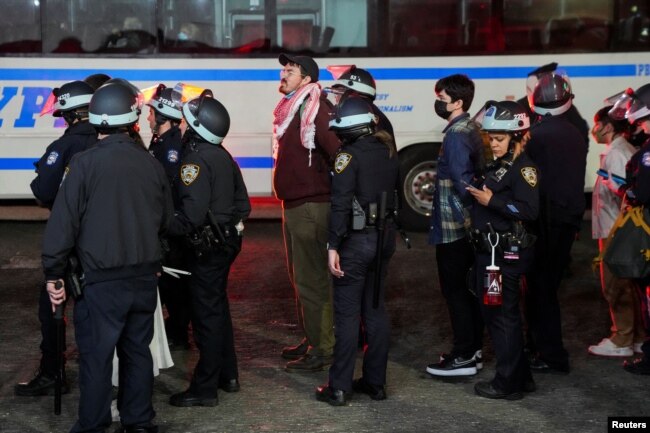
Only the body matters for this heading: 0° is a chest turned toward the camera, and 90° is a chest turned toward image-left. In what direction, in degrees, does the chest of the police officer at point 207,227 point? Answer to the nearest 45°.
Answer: approximately 135°

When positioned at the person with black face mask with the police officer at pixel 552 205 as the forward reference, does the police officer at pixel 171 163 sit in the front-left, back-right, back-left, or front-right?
back-left

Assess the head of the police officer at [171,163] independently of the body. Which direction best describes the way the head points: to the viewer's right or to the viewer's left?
to the viewer's left

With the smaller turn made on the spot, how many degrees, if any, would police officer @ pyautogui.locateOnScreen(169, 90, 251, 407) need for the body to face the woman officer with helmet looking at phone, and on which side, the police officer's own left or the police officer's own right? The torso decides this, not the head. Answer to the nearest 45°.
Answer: approximately 135° to the police officer's own right

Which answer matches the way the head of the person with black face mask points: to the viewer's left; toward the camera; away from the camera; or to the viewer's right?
to the viewer's left

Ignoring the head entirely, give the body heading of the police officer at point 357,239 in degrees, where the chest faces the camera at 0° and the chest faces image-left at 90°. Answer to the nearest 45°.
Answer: approximately 135°

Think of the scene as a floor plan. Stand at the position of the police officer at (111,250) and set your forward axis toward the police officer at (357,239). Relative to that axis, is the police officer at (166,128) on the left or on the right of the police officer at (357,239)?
left
